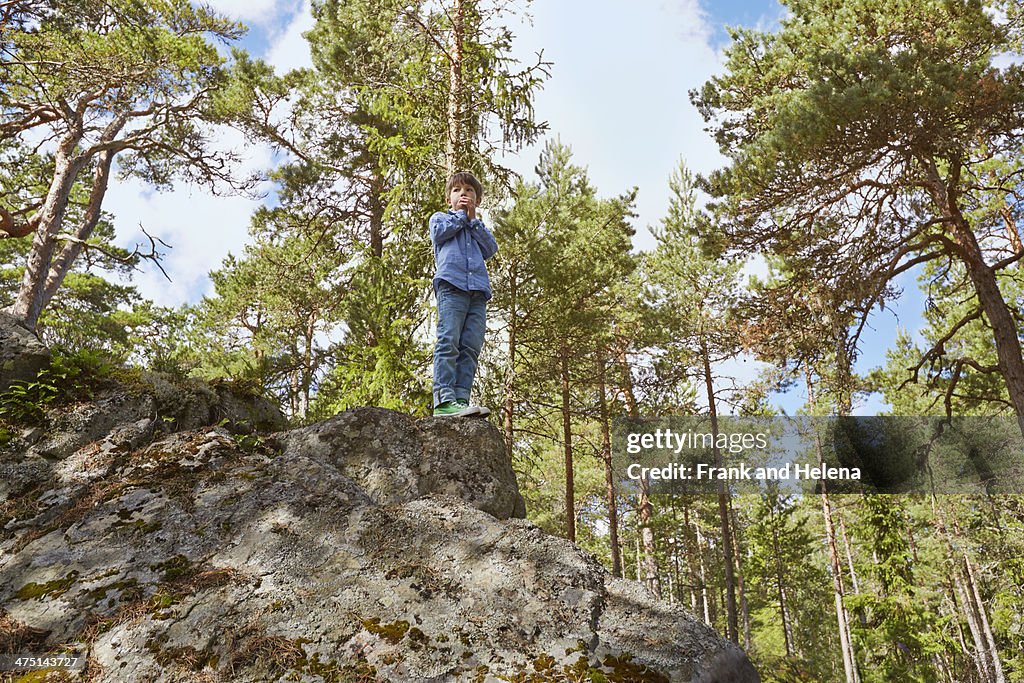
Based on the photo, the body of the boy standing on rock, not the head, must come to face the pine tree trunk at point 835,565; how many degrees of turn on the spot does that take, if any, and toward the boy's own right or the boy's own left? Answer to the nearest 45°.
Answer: approximately 90° to the boy's own left

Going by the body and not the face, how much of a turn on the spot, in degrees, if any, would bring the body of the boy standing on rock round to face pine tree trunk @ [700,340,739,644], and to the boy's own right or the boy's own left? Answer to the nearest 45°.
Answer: approximately 90° to the boy's own left

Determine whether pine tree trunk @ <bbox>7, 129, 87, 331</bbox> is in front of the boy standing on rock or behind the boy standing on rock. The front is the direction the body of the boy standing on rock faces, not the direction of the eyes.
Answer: behind

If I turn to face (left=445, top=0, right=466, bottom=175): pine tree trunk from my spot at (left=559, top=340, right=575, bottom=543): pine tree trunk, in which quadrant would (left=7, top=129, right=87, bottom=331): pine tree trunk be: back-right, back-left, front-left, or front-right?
front-right

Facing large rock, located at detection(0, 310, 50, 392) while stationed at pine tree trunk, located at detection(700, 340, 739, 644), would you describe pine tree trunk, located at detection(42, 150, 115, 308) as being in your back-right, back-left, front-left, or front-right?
front-right

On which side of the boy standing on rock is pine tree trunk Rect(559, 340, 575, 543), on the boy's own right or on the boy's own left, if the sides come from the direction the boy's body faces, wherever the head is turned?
on the boy's own left

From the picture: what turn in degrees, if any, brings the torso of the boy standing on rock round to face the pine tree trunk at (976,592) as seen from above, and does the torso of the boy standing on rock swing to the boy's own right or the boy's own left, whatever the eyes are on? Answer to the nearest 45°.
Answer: approximately 90° to the boy's own left

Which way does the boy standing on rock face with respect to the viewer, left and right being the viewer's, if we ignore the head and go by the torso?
facing the viewer and to the right of the viewer

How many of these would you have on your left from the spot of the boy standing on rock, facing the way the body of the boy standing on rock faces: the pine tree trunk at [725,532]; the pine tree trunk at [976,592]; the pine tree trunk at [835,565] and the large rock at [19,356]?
3

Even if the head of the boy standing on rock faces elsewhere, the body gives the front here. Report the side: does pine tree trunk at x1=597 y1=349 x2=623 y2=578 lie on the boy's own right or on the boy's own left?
on the boy's own left

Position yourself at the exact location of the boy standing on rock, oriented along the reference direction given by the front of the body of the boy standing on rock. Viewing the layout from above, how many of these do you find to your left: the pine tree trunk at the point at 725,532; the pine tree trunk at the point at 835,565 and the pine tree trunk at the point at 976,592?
3

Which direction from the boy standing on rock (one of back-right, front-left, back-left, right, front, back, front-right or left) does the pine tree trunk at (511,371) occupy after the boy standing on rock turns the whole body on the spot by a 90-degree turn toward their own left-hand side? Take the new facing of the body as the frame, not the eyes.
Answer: front-left

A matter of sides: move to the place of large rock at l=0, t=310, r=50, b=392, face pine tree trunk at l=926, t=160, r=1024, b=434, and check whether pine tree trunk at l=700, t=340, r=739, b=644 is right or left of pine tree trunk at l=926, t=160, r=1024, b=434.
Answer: left
